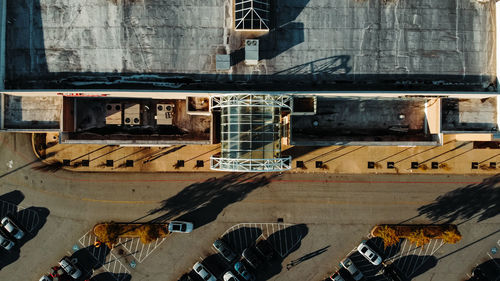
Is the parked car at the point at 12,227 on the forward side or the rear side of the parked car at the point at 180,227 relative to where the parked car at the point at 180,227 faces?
on the rear side

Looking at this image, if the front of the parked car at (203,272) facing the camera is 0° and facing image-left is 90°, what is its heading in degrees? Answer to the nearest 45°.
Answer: approximately 315°

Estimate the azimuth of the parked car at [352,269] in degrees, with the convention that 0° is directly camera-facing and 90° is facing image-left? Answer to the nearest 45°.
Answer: approximately 315°

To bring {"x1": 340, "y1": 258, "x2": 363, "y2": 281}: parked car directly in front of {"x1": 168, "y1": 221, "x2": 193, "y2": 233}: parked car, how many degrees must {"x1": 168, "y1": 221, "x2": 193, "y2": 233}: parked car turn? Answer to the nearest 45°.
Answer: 0° — it already faces it

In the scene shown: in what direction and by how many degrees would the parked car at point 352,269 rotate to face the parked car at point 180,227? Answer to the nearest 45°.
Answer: approximately 135° to its right

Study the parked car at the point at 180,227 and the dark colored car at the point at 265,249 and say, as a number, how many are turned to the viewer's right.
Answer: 1

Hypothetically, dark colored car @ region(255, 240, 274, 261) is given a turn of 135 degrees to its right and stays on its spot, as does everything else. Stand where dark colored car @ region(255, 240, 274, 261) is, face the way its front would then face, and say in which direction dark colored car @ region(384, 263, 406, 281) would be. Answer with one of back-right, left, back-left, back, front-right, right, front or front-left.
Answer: front

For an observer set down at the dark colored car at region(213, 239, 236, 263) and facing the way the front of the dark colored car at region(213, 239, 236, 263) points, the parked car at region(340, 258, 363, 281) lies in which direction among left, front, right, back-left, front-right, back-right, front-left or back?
front-left

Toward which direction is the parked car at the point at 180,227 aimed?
to the viewer's right

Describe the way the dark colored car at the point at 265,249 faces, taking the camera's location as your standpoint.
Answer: facing away from the viewer and to the left of the viewer
